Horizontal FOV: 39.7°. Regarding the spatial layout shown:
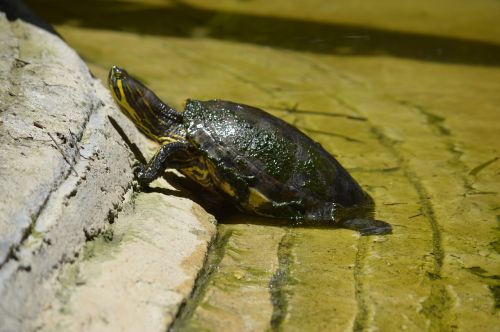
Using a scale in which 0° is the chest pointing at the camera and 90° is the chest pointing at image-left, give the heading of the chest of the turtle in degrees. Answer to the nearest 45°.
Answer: approximately 90°
